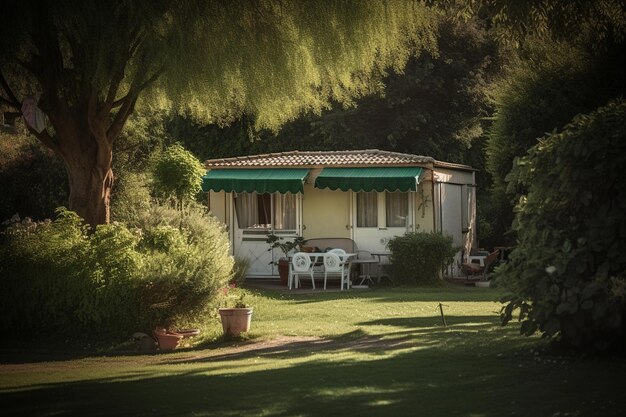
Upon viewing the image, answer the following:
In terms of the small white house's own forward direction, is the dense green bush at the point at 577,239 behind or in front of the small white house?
in front

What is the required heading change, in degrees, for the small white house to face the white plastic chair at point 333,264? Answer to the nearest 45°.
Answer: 0° — it already faces it

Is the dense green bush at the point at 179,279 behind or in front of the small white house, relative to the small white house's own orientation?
in front

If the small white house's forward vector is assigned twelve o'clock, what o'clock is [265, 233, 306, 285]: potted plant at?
The potted plant is roughly at 2 o'clock from the small white house.

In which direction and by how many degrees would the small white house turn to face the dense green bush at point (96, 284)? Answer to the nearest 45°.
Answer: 0° — it already faces it

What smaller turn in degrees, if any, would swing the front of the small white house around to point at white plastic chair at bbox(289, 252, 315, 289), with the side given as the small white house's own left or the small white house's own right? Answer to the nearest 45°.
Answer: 0° — it already faces it

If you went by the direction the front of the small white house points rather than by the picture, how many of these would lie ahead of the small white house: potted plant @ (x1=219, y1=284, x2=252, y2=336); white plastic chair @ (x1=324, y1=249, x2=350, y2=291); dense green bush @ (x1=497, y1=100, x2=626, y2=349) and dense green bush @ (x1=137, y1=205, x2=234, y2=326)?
4

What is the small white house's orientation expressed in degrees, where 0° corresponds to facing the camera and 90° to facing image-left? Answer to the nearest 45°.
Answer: approximately 0°
